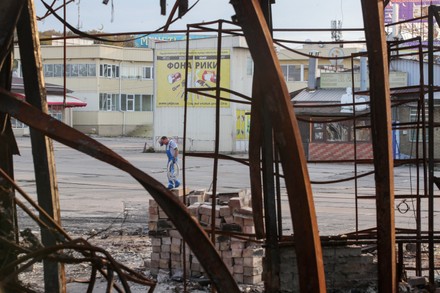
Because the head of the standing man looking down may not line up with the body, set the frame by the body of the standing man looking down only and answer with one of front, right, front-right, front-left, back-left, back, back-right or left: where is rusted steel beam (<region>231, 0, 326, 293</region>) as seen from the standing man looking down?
left

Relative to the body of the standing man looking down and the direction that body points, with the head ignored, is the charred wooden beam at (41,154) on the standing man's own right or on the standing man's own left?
on the standing man's own left

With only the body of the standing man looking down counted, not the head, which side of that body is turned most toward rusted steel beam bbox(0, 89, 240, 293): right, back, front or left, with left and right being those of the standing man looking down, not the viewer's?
left

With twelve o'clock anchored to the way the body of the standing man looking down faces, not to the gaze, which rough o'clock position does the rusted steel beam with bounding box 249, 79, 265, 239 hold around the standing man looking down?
The rusted steel beam is roughly at 9 o'clock from the standing man looking down.

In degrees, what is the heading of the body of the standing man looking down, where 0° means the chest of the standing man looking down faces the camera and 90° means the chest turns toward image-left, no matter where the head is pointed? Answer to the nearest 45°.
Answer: approximately 90°

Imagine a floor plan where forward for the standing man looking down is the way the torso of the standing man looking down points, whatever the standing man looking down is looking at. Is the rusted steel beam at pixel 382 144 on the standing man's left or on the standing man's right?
on the standing man's left

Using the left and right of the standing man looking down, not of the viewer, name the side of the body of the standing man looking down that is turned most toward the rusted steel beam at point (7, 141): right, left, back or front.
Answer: left

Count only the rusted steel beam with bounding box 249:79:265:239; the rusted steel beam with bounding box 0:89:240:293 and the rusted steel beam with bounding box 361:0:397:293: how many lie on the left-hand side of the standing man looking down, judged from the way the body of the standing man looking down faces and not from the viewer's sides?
3
